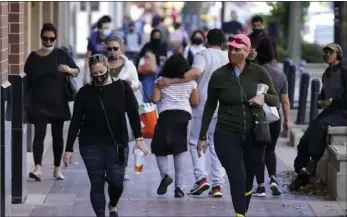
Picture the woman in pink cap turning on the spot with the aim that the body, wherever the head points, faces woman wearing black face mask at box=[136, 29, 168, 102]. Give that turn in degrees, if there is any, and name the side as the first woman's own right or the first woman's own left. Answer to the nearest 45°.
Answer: approximately 180°

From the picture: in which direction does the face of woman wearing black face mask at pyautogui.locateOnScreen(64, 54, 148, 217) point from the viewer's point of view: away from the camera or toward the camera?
toward the camera

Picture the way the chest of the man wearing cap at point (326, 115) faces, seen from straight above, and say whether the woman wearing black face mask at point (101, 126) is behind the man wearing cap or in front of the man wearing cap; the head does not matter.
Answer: in front

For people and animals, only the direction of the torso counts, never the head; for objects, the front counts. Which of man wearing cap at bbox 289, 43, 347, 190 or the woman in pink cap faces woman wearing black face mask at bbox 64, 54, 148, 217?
the man wearing cap

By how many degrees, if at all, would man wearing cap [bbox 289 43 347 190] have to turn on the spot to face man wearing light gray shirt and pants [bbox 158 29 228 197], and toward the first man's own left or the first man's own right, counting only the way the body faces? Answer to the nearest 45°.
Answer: approximately 45° to the first man's own right

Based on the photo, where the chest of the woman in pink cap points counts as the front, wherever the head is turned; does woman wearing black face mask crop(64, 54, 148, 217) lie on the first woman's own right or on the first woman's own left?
on the first woman's own right

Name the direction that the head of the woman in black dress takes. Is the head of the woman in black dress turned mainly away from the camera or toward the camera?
toward the camera

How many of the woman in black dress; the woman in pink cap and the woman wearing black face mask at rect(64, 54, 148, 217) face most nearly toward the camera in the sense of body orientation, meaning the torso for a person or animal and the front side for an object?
3

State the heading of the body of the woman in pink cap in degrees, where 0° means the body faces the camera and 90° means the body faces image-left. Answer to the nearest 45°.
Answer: approximately 0°

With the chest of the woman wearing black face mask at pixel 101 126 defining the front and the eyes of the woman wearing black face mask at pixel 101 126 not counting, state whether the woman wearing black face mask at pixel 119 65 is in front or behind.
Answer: behind

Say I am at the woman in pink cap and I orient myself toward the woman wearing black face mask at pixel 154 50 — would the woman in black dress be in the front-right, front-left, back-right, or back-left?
front-left

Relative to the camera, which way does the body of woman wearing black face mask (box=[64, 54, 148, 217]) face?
toward the camera

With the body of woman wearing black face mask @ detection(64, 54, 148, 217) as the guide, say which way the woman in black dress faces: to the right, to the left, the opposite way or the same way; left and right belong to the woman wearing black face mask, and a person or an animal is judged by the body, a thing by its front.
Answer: the same way

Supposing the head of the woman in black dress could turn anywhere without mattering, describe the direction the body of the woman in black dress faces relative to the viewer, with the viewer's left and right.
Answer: facing the viewer
